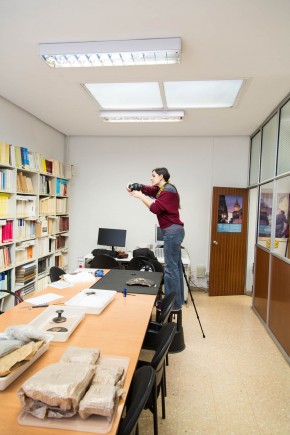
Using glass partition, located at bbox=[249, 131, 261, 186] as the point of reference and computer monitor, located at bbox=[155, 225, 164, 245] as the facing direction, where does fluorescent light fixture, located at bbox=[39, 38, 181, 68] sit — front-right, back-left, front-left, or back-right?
front-left

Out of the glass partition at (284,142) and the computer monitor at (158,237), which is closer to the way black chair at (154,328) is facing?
the computer monitor

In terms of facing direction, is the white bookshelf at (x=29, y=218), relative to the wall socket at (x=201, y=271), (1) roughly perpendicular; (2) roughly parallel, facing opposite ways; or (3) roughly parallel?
roughly perpendicular

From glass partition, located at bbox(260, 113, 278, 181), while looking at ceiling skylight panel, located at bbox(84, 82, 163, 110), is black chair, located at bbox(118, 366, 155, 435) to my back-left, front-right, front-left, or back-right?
front-left

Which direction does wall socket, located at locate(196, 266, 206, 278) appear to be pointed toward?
toward the camera

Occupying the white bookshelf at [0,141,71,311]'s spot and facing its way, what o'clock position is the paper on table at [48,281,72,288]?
The paper on table is roughly at 1 o'clock from the white bookshelf.

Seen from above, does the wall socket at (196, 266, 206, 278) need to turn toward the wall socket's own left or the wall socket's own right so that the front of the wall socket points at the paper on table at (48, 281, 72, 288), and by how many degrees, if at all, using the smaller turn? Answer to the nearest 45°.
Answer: approximately 45° to the wall socket's own right

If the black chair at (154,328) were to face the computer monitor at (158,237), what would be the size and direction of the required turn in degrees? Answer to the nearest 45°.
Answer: approximately 90° to its right

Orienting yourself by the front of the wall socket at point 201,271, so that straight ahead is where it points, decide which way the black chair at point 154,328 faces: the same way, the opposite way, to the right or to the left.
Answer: to the right

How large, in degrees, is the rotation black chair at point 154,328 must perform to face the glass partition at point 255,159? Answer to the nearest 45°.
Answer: approximately 135° to its right

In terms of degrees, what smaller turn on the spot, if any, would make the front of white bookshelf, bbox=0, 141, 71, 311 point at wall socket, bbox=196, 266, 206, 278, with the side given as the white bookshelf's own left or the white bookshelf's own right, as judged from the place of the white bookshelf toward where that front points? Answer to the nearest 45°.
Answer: approximately 45° to the white bookshelf's own left

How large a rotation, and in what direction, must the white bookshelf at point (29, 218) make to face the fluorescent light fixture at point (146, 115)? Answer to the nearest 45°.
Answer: approximately 45° to its left

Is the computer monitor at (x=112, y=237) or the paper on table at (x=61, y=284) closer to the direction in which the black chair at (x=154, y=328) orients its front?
the paper on table

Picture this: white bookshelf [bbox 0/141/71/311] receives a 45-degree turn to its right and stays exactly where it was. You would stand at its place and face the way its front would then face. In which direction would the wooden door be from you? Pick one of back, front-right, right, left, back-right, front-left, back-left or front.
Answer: left

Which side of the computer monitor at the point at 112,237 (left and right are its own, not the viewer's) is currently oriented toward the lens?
front
